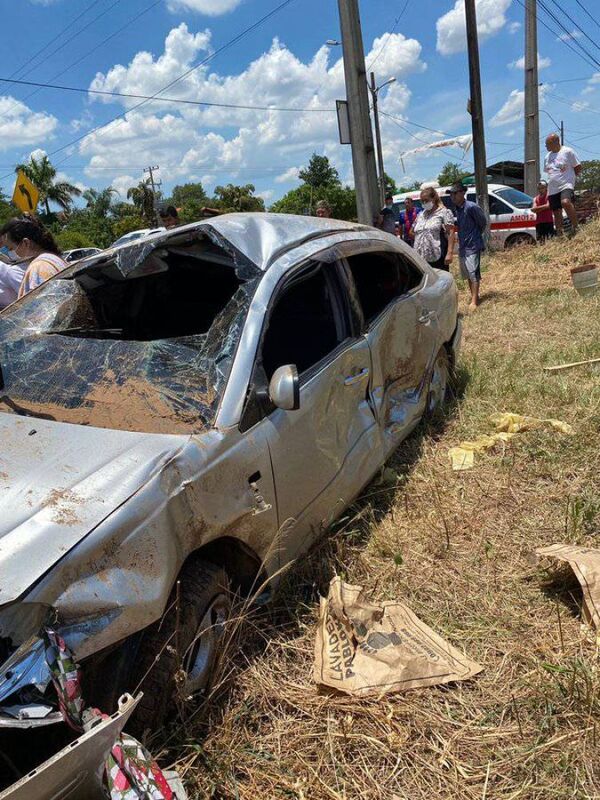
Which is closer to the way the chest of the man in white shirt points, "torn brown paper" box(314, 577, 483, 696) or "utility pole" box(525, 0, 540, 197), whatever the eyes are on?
the torn brown paper

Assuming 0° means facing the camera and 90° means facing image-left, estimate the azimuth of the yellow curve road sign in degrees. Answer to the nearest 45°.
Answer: approximately 315°

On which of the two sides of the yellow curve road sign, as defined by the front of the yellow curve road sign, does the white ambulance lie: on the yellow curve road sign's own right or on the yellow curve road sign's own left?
on the yellow curve road sign's own left

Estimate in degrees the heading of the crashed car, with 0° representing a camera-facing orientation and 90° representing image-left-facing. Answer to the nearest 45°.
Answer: approximately 45°

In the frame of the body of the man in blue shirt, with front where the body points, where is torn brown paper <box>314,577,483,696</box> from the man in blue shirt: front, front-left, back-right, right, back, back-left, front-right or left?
front-left

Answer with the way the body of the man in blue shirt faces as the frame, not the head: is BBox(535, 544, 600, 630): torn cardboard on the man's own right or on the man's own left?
on the man's own left

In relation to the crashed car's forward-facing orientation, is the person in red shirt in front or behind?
behind

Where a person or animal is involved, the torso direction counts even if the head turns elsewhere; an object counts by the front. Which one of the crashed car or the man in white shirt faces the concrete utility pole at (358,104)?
the man in white shirt

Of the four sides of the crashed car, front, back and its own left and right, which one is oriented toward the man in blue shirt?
back

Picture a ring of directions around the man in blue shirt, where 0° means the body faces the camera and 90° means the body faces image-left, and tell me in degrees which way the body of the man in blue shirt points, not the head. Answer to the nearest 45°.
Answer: approximately 45°

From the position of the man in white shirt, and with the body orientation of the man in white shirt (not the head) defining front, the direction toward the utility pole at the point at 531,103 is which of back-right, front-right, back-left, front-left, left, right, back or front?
back-right

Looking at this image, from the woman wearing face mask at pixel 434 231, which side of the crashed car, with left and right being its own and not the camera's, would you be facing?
back
